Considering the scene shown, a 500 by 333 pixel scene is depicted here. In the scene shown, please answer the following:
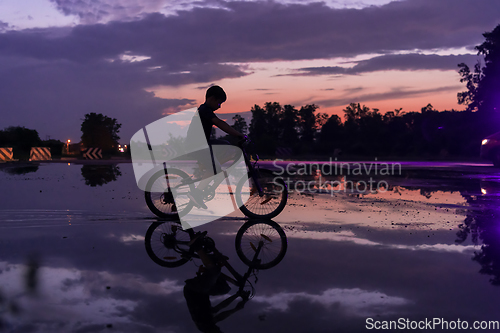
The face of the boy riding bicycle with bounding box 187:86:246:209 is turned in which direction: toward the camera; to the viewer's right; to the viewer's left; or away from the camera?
to the viewer's right

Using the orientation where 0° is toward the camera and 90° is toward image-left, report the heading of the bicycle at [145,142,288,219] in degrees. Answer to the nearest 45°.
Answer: approximately 270°

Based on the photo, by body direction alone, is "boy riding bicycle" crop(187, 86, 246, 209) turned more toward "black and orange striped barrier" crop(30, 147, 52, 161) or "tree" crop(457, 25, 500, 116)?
the tree

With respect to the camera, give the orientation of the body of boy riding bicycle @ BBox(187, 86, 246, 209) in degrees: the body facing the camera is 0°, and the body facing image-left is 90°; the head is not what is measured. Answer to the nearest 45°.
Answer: approximately 270°
